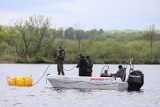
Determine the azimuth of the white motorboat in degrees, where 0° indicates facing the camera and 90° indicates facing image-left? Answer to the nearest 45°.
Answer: approximately 90°

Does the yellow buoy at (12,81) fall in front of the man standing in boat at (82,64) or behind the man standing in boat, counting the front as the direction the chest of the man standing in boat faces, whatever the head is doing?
in front

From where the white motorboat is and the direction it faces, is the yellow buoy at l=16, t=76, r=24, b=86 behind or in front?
in front
